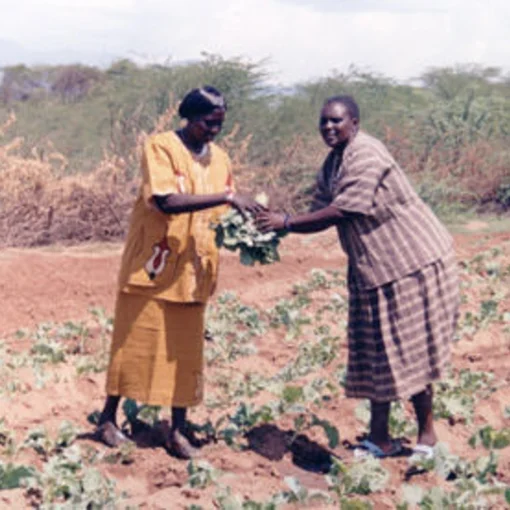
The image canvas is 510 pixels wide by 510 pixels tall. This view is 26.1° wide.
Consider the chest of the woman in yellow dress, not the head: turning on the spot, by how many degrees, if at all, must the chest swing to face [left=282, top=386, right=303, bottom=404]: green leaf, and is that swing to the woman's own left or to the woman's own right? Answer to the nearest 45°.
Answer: approximately 90° to the woman's own left

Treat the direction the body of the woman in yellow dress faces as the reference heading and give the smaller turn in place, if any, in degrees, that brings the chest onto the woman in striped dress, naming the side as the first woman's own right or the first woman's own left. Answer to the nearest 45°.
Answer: approximately 45° to the first woman's own left

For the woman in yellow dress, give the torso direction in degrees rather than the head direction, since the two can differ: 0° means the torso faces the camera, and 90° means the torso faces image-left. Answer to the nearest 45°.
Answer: approximately 315°

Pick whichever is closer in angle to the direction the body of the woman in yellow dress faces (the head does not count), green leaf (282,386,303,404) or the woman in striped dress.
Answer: the woman in striped dress

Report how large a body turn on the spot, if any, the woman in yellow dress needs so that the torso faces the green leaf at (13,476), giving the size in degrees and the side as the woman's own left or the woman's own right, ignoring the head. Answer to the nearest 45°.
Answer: approximately 90° to the woman's own right
